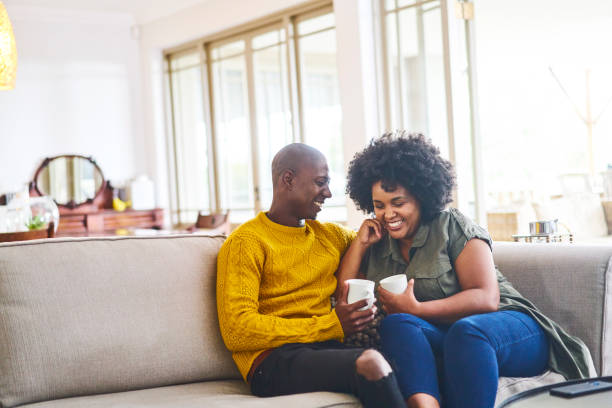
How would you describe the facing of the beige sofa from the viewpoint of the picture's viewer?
facing the viewer

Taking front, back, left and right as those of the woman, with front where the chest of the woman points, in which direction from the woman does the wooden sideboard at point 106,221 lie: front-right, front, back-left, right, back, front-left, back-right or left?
right

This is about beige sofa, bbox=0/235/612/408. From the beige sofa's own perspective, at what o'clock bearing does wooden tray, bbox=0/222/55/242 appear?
The wooden tray is roughly at 5 o'clock from the beige sofa.

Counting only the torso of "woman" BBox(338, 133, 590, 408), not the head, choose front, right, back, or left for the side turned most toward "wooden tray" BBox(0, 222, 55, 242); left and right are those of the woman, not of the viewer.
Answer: right

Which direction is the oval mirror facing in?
toward the camera

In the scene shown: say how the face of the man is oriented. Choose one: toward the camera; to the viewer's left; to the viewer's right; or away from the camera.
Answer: to the viewer's right

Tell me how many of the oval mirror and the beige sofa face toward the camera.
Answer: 2

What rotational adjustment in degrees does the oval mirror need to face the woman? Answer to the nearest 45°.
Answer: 0° — it already faces them

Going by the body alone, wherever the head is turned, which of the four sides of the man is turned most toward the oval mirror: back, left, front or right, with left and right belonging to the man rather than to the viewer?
back

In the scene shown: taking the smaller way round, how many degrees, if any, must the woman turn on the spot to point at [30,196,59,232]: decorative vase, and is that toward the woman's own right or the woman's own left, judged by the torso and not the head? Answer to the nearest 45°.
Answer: approximately 90° to the woman's own right

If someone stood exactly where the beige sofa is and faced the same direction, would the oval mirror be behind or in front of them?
behind

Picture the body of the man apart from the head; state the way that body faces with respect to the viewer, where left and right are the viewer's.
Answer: facing the viewer and to the right of the viewer

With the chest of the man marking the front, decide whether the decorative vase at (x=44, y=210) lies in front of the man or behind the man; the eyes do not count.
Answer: behind
